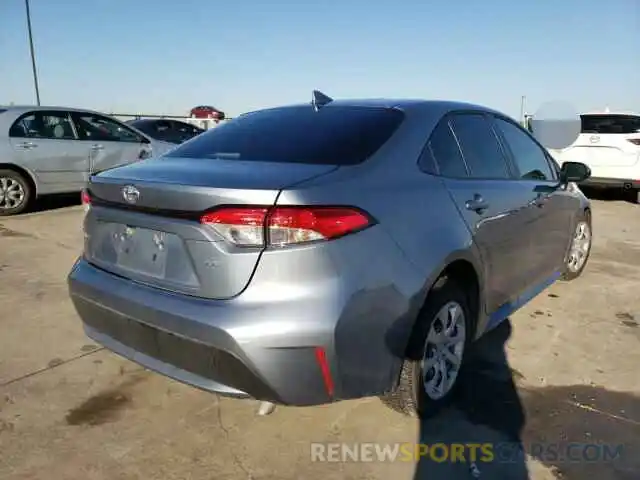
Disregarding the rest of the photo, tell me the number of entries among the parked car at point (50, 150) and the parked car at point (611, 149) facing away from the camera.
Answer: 1

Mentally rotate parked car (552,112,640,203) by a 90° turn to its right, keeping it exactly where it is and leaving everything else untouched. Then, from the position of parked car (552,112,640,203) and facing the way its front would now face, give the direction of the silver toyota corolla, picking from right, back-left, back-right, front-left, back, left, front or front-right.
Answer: right

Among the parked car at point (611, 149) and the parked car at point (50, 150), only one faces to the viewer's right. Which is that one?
the parked car at point (50, 150)

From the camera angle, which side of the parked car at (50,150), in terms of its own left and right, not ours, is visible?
right

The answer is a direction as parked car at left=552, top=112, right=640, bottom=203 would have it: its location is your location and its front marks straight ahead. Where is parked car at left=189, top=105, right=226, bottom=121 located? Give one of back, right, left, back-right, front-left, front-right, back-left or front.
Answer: front-left

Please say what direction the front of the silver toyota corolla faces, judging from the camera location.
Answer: facing away from the viewer and to the right of the viewer

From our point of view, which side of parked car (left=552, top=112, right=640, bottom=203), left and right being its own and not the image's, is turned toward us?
back

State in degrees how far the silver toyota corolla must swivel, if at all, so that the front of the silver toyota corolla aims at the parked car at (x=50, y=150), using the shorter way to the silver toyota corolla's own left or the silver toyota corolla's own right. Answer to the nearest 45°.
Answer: approximately 90° to the silver toyota corolla's own left

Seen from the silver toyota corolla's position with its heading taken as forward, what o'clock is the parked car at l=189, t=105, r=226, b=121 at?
The parked car is roughly at 10 o'clock from the silver toyota corolla.

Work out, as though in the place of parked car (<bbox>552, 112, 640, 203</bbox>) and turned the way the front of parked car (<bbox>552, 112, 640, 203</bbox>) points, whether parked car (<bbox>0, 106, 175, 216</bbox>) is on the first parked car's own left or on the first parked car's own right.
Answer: on the first parked car's own left
